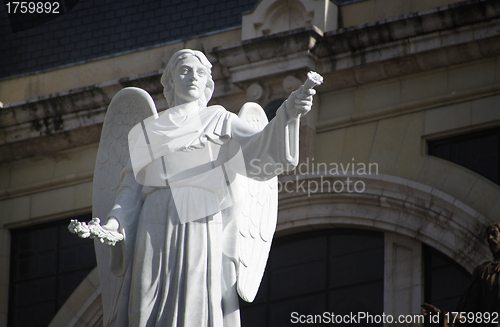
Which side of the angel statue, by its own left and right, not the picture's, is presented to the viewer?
front
